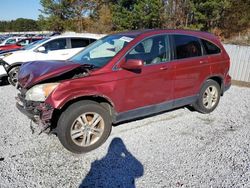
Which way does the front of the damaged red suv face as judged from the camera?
facing the viewer and to the left of the viewer
